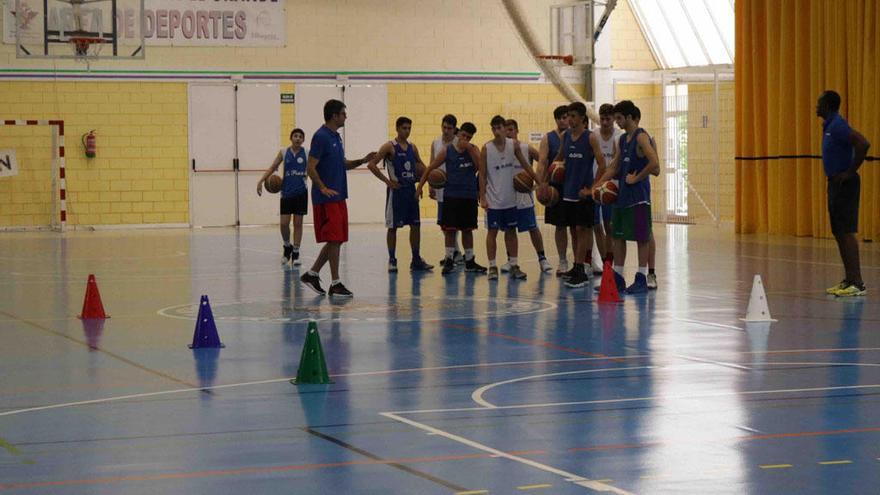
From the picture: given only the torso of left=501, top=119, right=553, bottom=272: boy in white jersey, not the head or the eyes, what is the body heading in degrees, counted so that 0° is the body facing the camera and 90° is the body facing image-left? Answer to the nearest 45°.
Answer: approximately 45°

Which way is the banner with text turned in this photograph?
toward the camera

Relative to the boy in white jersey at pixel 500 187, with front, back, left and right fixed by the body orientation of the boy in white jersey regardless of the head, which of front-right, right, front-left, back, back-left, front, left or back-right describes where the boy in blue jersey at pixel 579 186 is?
front-left

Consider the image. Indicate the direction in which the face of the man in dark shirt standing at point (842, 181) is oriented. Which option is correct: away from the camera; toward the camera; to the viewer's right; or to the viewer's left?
to the viewer's left

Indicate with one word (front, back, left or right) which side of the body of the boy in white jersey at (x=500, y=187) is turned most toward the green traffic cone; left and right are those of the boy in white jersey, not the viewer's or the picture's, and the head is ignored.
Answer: front

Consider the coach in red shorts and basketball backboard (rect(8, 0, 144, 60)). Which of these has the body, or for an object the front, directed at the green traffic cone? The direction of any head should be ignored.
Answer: the basketball backboard

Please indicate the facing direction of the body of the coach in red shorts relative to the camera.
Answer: to the viewer's right

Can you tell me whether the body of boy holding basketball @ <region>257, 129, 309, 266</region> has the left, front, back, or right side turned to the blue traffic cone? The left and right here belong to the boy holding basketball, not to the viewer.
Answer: front

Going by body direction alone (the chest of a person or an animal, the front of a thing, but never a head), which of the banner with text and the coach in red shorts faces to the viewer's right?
the coach in red shorts

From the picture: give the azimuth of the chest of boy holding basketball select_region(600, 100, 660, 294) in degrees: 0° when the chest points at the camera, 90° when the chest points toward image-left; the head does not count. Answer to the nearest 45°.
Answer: approximately 45°

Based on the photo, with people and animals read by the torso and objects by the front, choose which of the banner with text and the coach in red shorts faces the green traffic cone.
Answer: the banner with text
